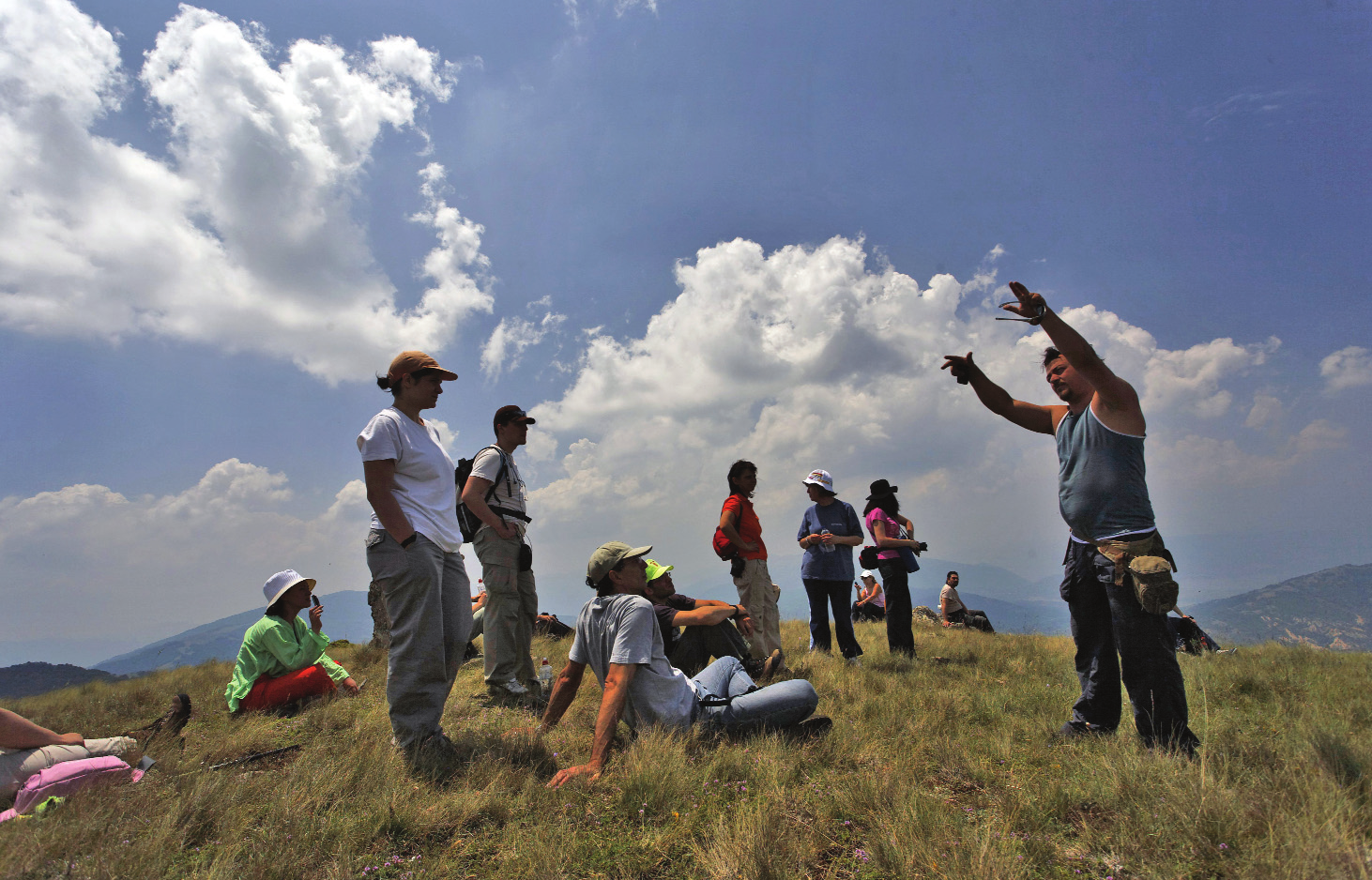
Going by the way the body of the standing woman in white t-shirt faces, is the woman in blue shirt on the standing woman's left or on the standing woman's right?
on the standing woman's left

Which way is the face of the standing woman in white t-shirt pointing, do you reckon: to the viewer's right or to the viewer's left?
to the viewer's right

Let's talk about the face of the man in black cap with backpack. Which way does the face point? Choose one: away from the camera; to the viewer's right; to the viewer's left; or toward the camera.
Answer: to the viewer's right

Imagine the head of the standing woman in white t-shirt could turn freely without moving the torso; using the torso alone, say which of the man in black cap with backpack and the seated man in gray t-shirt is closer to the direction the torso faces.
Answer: the seated man in gray t-shirt

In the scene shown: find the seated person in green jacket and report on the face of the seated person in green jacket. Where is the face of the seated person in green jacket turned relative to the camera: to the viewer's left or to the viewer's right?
to the viewer's right

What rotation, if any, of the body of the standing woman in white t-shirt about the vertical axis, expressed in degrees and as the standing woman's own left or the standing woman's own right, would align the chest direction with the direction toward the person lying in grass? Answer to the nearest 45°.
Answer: approximately 135° to the standing woman's own right

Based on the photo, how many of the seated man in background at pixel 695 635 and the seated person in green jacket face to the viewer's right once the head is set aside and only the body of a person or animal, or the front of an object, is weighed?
2

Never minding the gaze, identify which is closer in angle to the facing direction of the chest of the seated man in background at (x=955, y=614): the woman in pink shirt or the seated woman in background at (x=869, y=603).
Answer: the woman in pink shirt

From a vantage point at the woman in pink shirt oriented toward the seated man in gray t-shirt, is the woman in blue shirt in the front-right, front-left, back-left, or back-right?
front-right

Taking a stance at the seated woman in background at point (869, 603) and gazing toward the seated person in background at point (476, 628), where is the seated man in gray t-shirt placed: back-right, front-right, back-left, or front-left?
front-left

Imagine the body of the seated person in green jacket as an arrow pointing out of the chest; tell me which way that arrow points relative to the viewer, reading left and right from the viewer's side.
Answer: facing to the right of the viewer

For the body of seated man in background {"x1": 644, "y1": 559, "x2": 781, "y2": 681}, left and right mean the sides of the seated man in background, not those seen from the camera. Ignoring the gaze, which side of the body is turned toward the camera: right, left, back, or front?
right

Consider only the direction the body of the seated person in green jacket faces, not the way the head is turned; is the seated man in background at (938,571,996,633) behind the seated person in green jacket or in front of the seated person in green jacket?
in front

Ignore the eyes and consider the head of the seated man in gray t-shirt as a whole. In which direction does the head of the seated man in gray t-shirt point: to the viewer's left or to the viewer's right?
to the viewer's right

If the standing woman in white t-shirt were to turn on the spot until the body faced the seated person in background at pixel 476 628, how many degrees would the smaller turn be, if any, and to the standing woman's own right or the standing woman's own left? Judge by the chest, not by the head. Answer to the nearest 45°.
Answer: approximately 135° to the standing woman's own left

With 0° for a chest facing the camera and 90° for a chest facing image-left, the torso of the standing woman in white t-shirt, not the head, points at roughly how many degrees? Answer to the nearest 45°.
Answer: approximately 315°
